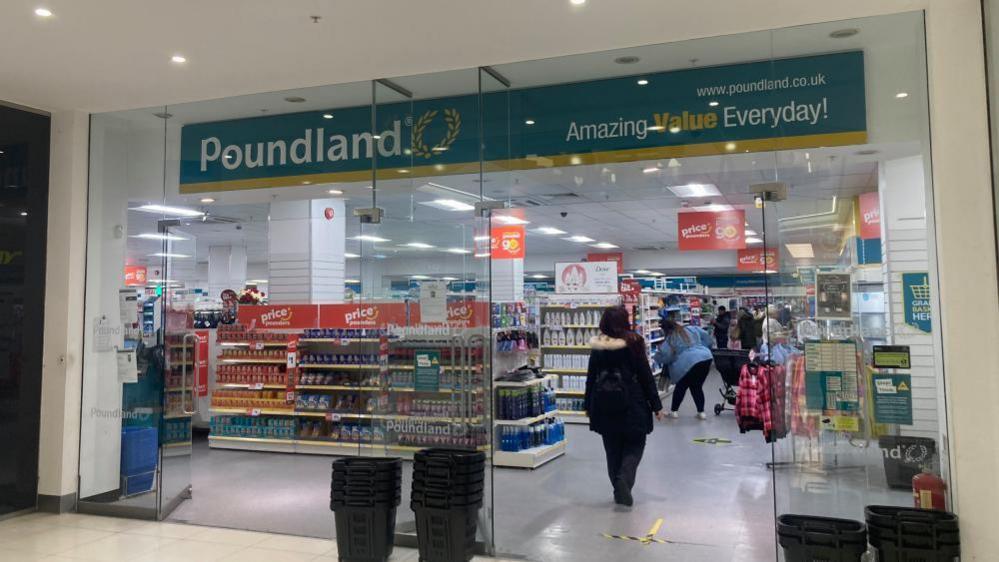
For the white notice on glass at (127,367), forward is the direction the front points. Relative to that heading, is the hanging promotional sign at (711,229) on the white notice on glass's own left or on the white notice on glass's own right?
on the white notice on glass's own left

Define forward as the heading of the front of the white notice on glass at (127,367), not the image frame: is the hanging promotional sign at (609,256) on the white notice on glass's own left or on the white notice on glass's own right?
on the white notice on glass's own left

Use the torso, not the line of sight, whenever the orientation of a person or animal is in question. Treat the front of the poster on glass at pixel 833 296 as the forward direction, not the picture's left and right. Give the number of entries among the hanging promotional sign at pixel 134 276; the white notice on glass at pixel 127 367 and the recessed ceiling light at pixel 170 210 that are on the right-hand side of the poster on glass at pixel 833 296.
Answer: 3

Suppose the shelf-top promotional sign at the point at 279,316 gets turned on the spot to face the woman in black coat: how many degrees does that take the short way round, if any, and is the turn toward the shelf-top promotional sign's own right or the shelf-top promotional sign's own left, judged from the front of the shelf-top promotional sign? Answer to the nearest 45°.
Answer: approximately 45° to the shelf-top promotional sign's own left

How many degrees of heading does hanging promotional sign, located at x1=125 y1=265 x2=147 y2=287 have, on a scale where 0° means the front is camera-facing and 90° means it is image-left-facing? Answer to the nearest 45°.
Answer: approximately 0°

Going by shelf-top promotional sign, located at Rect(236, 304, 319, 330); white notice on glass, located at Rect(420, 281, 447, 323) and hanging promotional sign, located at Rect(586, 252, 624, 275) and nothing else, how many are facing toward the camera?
3

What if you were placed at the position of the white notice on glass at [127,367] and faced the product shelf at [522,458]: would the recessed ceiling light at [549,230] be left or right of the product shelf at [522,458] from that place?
left

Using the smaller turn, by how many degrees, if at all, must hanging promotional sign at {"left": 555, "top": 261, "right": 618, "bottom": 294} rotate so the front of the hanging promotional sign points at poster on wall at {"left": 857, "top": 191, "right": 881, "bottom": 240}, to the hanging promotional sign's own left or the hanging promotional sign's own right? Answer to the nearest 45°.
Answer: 0° — it already faces it

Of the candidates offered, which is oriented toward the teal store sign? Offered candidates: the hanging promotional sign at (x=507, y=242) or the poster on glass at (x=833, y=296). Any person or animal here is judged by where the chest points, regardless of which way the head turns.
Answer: the hanging promotional sign

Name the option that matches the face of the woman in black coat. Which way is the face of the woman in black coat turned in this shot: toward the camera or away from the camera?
away from the camera

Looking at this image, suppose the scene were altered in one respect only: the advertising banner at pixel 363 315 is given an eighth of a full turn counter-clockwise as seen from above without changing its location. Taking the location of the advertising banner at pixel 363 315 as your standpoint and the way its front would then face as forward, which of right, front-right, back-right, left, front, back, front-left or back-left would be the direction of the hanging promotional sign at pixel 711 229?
left
